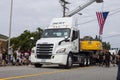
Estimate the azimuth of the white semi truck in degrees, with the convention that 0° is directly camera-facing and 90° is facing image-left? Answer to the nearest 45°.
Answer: approximately 45°
